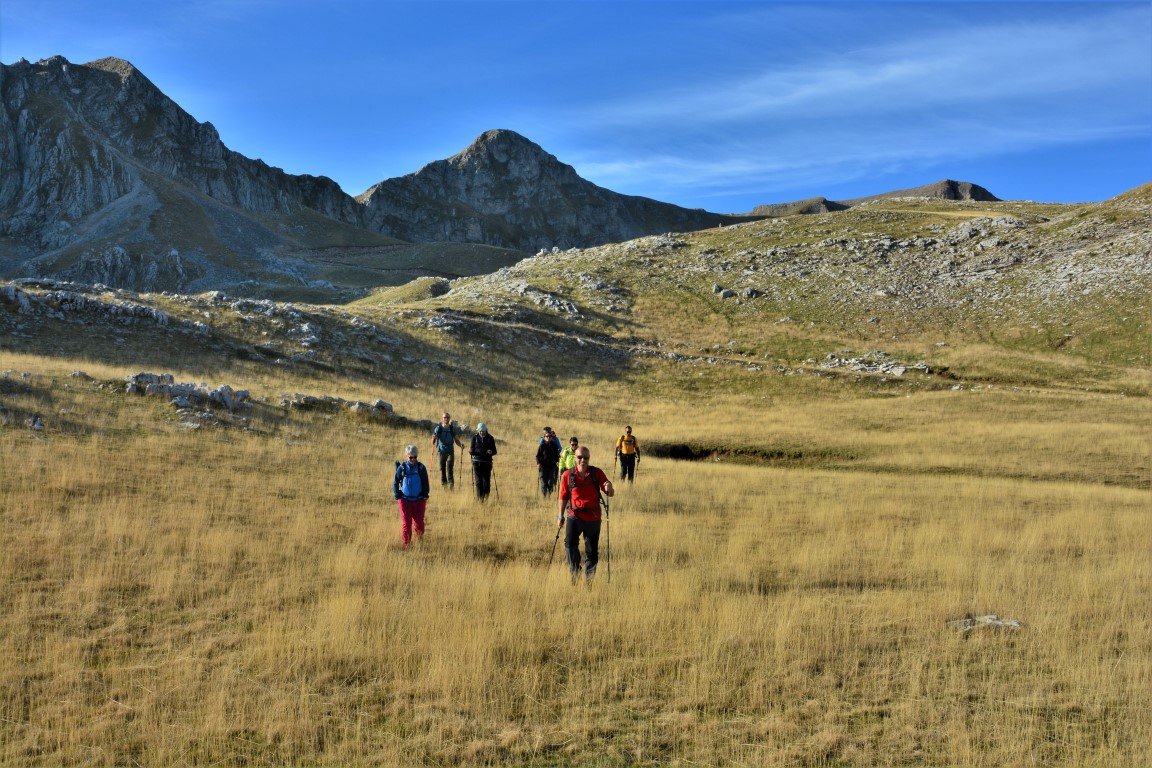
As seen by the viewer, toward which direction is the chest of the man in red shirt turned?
toward the camera
